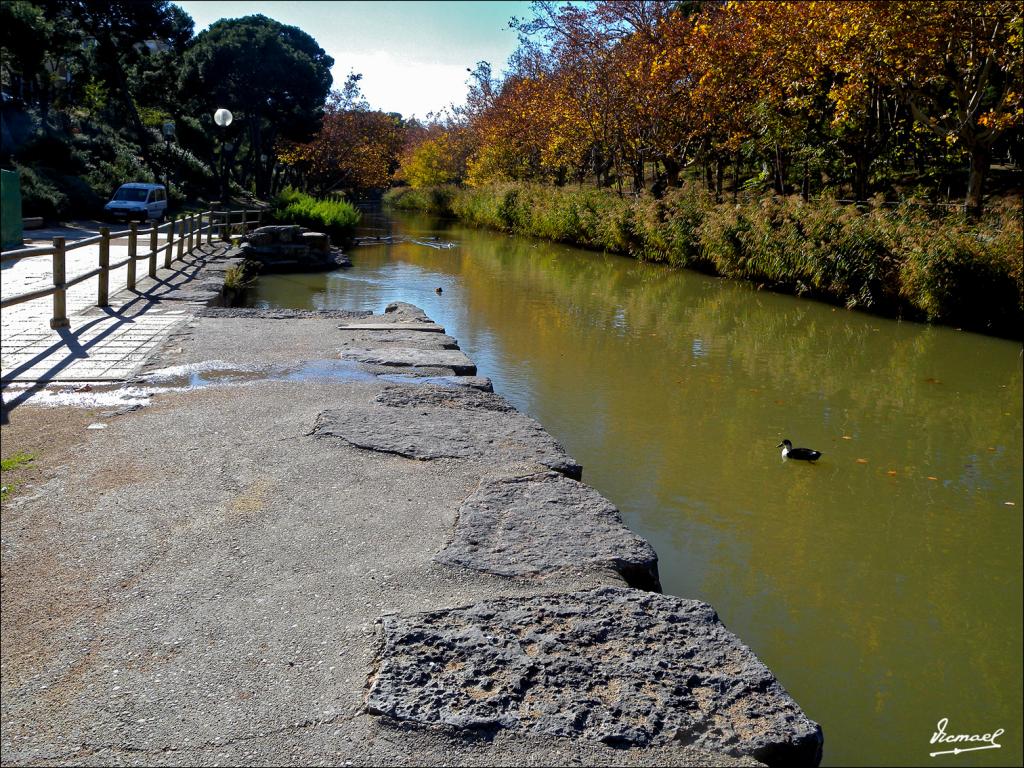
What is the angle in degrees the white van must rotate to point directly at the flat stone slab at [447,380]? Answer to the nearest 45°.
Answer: approximately 45° to its left

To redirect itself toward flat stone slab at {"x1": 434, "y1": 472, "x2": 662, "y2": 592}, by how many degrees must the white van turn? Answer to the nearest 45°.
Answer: approximately 45° to its left

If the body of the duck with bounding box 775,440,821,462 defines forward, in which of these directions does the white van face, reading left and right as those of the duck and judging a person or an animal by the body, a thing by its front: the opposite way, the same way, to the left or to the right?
to the left

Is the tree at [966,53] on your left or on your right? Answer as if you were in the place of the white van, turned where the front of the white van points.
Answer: on your left

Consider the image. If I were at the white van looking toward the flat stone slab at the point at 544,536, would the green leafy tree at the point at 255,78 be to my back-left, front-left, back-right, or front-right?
back-left

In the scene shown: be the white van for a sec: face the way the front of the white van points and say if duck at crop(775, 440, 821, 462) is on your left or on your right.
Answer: on your left

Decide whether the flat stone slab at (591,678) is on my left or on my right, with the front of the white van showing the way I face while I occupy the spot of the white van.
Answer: on my left

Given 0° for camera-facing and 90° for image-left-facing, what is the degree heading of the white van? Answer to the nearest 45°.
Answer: approximately 45°

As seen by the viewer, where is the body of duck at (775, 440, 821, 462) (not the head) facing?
to the viewer's left

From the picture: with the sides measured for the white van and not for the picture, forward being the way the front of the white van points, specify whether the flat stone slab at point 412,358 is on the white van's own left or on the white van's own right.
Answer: on the white van's own left
